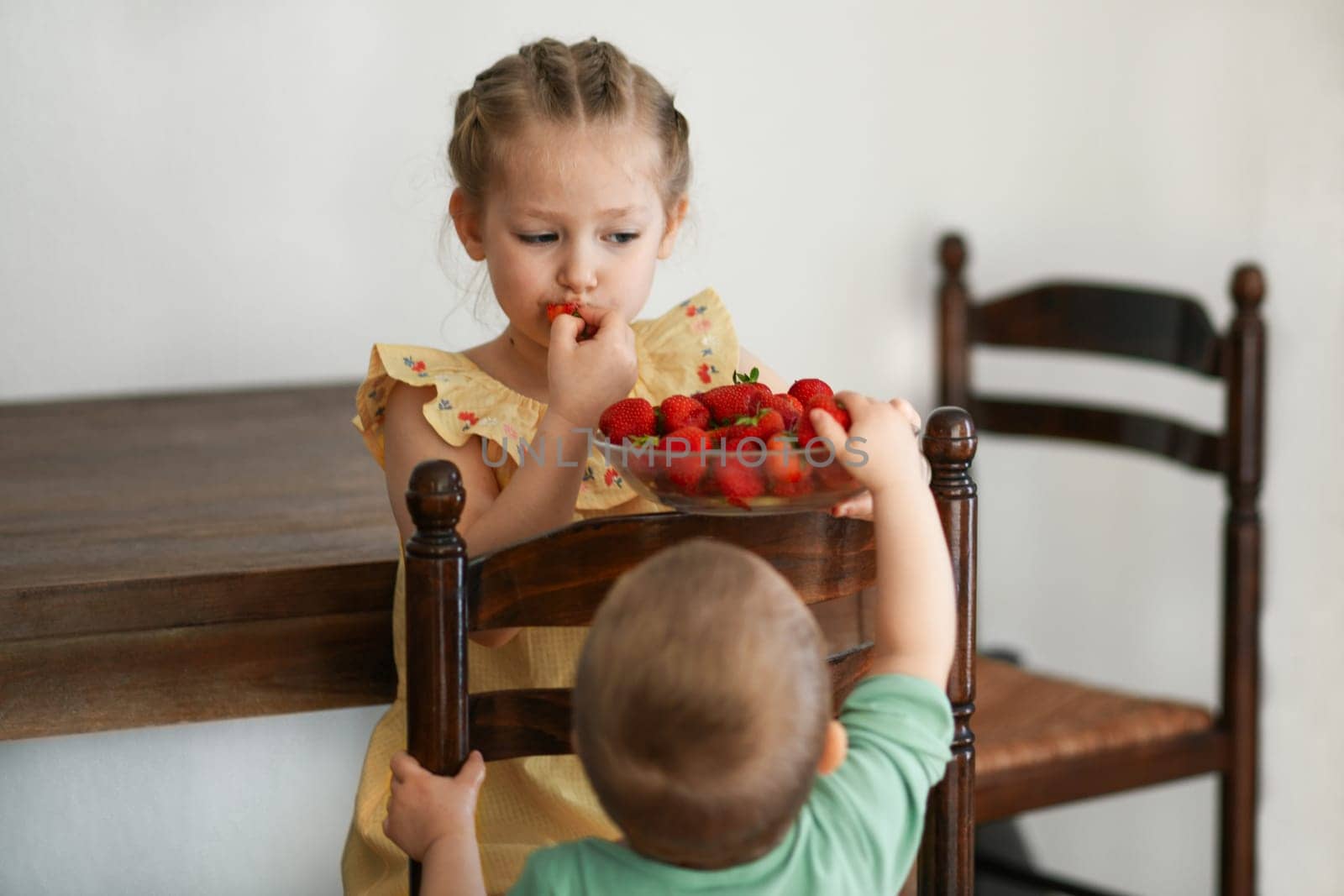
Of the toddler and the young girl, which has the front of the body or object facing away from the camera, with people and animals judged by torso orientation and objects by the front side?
the toddler

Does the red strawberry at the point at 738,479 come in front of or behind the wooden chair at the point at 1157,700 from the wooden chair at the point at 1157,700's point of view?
in front

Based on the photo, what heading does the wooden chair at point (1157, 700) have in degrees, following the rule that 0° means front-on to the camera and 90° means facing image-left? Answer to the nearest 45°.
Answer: approximately 45°

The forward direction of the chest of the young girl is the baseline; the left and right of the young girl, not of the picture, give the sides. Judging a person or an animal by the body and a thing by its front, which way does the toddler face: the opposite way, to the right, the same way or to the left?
the opposite way

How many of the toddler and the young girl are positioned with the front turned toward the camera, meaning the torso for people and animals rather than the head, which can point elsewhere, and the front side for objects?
1

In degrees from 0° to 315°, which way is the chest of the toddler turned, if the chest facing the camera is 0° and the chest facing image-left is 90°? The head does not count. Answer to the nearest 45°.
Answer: approximately 180°

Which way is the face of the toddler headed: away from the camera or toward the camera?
away from the camera

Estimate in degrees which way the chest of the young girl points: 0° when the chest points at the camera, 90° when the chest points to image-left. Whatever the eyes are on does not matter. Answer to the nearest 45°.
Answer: approximately 0°
